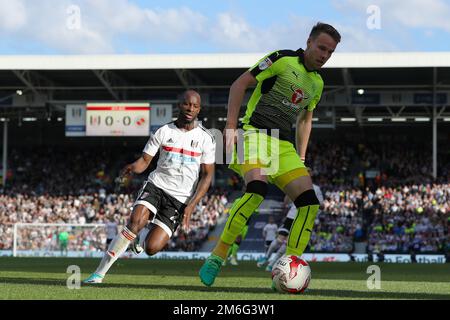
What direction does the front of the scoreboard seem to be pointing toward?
toward the camera

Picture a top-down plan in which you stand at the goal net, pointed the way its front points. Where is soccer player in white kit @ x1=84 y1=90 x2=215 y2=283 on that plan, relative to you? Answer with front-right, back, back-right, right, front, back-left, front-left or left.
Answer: front

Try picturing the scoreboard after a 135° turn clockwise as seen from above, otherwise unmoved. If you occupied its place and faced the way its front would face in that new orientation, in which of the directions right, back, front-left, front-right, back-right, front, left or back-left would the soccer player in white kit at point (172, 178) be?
back-left

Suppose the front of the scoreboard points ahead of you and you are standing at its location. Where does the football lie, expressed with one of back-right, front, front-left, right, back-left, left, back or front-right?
front

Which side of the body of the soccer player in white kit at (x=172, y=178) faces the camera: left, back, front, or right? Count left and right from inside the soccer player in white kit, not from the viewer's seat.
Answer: front
